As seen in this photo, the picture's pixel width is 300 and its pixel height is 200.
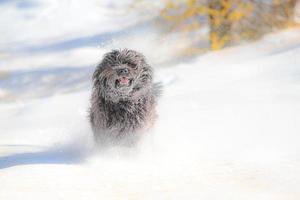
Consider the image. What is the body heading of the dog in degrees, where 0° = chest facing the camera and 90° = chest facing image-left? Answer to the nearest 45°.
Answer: approximately 0°

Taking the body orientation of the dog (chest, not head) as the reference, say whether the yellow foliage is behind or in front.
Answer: behind
